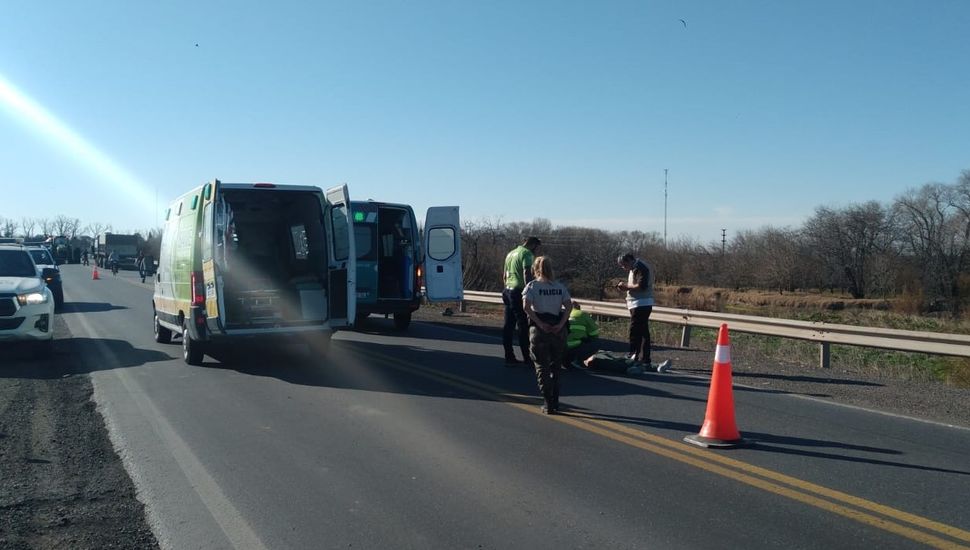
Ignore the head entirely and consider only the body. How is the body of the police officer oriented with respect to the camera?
away from the camera

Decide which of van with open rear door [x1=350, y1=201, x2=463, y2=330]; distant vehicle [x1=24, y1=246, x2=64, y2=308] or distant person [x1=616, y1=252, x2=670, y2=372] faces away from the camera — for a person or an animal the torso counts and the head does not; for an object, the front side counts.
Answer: van with open rear door [x1=350, y1=201, x2=463, y2=330]

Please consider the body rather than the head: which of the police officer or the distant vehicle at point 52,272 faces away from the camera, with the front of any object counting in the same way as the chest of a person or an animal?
the police officer

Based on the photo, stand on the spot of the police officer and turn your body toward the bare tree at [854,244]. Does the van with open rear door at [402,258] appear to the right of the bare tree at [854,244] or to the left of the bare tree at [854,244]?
left

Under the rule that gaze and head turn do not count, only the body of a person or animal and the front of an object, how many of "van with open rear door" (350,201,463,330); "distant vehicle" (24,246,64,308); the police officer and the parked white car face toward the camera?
2

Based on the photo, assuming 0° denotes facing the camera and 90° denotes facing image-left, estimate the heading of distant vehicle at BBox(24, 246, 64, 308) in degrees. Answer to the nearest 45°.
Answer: approximately 0°

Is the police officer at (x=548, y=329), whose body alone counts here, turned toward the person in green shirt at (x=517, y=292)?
yes

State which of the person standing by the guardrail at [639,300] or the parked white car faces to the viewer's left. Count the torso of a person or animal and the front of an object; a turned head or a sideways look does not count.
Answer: the person standing by the guardrail

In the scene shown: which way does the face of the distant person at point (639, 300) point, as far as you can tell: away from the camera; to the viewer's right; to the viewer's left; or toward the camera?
to the viewer's left

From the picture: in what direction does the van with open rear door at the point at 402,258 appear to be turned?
away from the camera

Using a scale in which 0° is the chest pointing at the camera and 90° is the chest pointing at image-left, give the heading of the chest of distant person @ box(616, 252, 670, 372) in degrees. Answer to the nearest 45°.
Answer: approximately 90°

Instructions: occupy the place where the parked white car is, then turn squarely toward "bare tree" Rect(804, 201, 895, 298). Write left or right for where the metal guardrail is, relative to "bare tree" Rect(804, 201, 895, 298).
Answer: right

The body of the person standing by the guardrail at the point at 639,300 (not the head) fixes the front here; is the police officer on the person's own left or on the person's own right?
on the person's own left

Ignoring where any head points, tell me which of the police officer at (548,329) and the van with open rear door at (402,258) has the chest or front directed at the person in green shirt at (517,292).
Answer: the police officer
